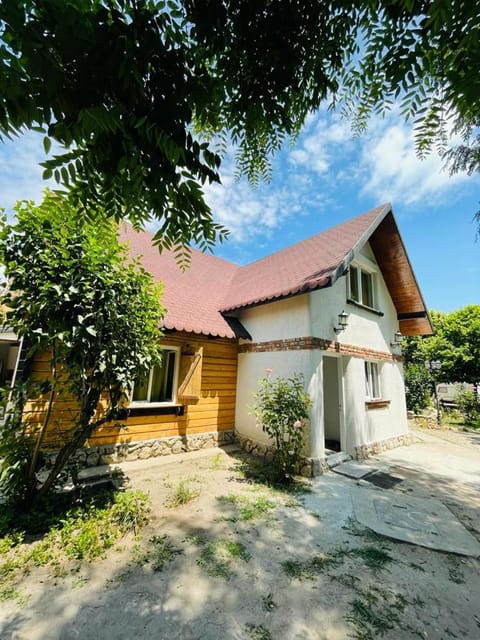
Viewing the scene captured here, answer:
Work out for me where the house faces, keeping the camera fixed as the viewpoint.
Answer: facing the viewer and to the right of the viewer

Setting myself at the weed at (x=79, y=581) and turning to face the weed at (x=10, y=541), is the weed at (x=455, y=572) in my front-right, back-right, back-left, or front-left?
back-right

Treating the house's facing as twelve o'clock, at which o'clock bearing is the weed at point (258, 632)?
The weed is roughly at 2 o'clock from the house.

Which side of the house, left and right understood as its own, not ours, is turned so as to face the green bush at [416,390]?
left

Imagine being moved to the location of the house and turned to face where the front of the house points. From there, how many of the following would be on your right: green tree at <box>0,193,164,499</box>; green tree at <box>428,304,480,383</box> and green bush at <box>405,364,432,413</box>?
1

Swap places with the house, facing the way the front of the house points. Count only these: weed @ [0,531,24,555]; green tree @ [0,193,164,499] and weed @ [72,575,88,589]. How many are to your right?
3

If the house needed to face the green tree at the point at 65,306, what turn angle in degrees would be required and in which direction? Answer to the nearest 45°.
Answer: approximately 90° to its right

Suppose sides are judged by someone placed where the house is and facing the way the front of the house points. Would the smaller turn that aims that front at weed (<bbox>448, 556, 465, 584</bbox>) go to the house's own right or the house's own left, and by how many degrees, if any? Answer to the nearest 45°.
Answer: approximately 45° to the house's own right

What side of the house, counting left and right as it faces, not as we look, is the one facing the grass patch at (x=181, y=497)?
right

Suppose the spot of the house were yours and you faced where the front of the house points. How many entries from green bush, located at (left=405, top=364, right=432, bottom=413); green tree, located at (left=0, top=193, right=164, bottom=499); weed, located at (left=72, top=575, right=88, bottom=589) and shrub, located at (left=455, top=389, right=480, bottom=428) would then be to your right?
2

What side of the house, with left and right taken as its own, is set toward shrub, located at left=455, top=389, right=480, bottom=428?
left

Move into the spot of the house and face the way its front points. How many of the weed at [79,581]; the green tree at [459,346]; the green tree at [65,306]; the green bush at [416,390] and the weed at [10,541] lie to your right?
3

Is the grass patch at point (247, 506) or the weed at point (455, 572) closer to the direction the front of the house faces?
the weed

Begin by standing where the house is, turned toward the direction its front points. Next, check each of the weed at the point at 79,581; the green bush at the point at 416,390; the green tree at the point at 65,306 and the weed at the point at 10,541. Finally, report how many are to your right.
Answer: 3

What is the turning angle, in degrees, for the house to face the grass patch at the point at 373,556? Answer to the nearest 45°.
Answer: approximately 45° to its right

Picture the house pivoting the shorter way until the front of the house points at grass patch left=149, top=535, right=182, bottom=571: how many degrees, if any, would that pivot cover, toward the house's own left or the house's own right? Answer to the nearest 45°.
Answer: approximately 90° to the house's own right
